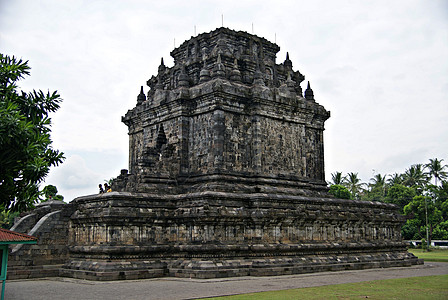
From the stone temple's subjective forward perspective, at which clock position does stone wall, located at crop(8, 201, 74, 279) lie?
The stone wall is roughly at 1 o'clock from the stone temple.

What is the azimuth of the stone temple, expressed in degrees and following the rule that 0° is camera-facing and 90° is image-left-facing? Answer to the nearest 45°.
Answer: approximately 45°

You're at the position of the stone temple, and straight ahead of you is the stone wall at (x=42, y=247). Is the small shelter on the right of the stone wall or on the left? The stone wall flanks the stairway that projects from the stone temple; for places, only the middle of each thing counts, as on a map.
left
